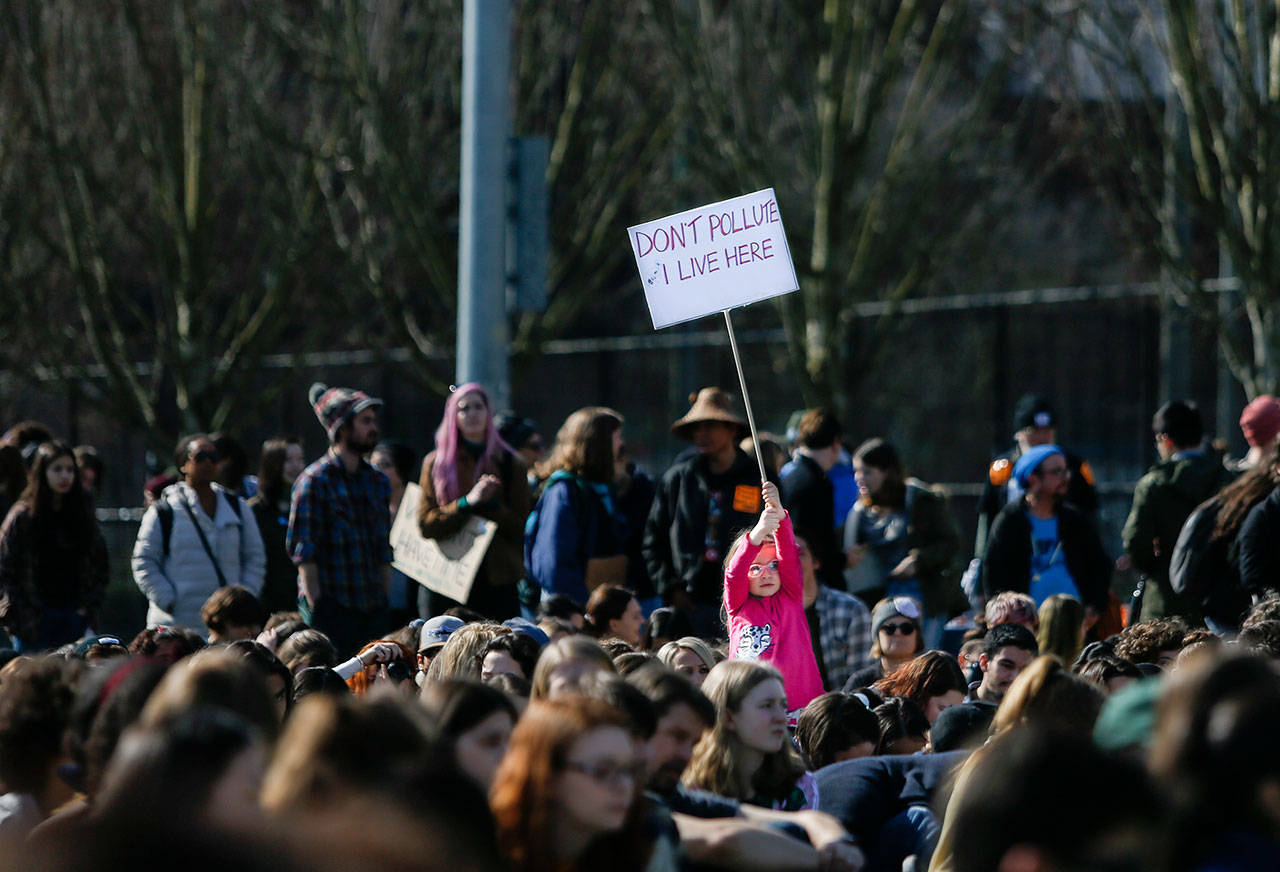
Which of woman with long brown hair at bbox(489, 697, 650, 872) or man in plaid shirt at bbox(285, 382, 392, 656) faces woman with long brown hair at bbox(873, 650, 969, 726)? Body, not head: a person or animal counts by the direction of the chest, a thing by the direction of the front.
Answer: the man in plaid shirt

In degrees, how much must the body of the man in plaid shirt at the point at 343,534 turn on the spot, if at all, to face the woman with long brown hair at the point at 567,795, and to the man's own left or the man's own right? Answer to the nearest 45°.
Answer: approximately 45° to the man's own right

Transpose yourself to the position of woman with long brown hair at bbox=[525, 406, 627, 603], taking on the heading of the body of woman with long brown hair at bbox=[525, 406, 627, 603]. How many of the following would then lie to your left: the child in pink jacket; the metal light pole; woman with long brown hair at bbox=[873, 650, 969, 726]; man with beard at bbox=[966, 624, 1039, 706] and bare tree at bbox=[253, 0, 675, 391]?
2

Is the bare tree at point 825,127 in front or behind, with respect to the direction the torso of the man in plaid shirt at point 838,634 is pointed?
behind

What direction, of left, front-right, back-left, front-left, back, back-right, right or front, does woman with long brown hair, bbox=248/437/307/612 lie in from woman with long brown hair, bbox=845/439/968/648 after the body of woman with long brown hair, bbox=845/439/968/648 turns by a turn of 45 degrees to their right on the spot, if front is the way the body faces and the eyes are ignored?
front

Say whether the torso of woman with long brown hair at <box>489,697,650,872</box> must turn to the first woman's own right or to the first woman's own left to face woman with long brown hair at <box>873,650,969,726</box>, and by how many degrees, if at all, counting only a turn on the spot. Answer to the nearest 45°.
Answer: approximately 90° to the first woman's own left

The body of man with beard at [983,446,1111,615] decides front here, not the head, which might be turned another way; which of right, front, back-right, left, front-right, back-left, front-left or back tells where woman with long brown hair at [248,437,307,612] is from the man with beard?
right

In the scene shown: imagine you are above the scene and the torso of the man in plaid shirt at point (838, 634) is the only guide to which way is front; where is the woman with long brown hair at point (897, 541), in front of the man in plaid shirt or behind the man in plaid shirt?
behind

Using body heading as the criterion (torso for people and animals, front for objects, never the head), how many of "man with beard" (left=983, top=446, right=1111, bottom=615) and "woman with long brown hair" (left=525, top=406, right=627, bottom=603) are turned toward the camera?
1

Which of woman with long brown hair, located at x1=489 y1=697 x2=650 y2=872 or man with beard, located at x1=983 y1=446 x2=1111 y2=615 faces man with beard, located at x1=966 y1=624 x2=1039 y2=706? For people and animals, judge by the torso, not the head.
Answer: man with beard, located at x1=983 y1=446 x2=1111 y2=615

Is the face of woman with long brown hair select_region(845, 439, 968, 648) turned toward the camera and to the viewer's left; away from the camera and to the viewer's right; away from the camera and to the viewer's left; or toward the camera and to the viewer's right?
toward the camera and to the viewer's left

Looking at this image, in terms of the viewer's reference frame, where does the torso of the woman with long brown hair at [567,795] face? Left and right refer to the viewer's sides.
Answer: facing the viewer and to the right of the viewer
